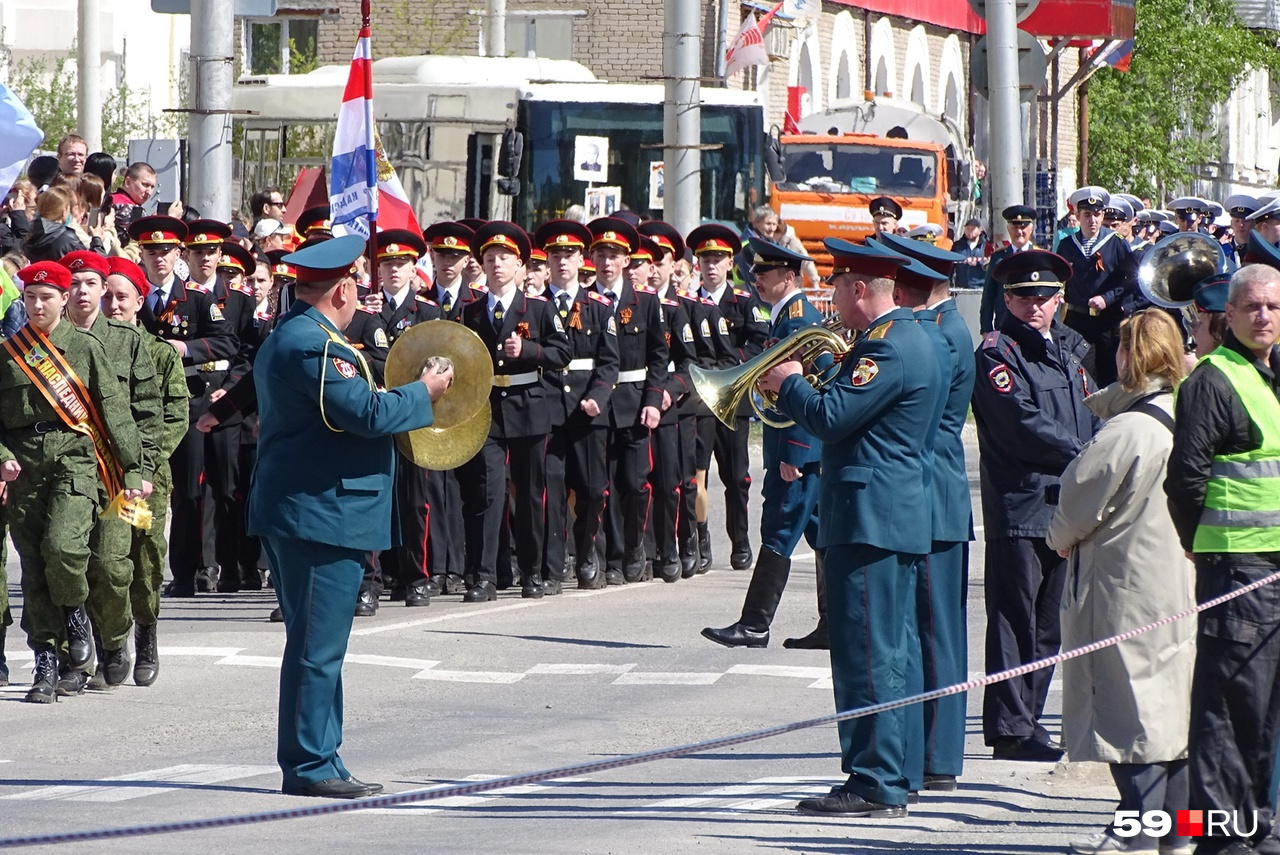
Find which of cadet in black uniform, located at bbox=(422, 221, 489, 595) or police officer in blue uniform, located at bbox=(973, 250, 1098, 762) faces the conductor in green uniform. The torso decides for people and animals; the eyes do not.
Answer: the cadet in black uniform

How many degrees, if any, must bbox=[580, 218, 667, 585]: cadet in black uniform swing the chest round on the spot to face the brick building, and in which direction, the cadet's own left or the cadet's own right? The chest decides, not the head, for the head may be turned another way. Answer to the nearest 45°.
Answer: approximately 180°

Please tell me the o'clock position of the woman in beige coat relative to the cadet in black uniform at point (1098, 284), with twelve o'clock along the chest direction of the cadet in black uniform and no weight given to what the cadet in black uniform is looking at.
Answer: The woman in beige coat is roughly at 12 o'clock from the cadet in black uniform.

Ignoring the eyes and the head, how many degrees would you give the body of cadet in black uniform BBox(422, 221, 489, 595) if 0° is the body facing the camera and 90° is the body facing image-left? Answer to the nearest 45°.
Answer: approximately 0°

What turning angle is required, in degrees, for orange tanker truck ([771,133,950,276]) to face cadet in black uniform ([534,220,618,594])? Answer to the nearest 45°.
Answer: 0° — it already faces them

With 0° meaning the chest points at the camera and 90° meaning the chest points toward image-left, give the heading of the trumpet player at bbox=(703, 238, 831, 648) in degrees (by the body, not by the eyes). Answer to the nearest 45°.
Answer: approximately 90°

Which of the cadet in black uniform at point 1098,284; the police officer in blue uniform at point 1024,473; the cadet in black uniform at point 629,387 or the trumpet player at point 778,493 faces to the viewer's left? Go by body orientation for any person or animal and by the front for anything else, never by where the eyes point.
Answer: the trumpet player

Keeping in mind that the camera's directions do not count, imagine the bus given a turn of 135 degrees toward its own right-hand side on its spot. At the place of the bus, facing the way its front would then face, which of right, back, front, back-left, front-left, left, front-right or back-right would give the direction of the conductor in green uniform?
left
